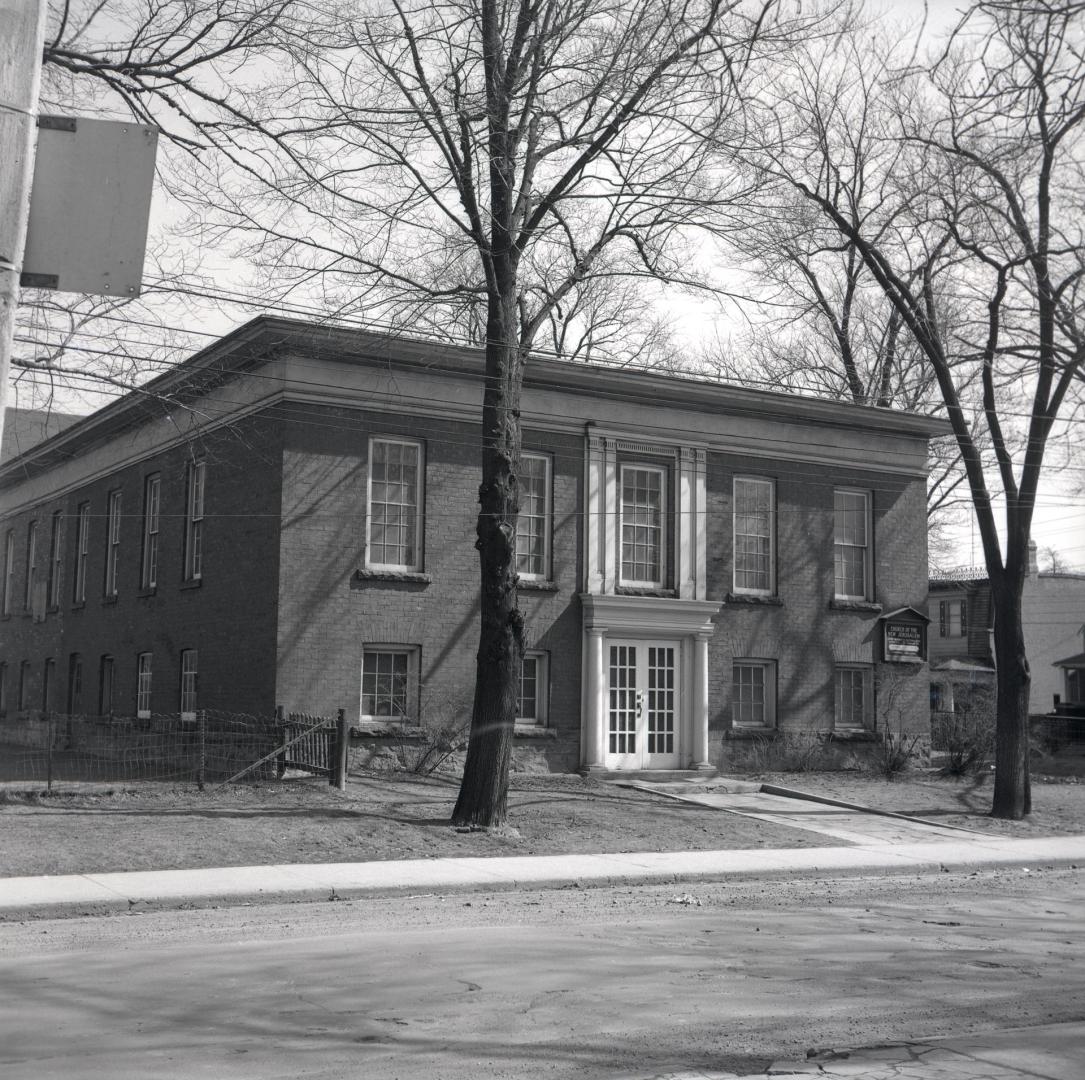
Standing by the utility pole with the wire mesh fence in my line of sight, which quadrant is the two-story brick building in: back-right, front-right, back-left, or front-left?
front-right

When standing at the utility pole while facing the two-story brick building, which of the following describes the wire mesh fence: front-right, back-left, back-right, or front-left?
front-left

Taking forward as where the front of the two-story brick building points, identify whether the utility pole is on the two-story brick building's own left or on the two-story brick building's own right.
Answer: on the two-story brick building's own right

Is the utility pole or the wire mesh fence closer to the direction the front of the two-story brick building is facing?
the utility pole

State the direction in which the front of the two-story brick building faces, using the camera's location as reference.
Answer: facing the viewer and to the right of the viewer
